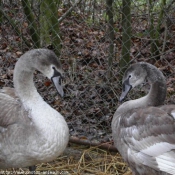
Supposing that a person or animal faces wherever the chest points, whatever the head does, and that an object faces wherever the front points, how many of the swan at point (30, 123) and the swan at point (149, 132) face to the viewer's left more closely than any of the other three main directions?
1

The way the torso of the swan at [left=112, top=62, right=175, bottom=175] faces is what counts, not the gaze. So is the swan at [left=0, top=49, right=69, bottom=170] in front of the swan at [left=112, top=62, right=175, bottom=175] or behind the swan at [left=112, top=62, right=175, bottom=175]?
in front

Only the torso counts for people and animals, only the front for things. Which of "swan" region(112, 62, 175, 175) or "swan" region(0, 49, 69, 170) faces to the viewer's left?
"swan" region(112, 62, 175, 175)

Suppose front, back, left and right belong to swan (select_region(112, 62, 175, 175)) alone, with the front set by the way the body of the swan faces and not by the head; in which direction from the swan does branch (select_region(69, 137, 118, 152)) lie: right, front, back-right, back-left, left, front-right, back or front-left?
front-right

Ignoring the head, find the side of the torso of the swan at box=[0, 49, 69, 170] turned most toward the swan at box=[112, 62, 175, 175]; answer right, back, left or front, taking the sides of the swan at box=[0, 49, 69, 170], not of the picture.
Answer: front

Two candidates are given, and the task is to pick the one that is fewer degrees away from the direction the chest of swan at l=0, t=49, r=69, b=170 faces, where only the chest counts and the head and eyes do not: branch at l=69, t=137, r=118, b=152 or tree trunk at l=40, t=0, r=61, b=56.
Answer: the branch

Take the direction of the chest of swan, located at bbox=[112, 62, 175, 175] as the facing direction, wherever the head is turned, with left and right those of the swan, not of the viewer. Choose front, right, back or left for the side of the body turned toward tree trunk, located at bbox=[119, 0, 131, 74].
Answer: right

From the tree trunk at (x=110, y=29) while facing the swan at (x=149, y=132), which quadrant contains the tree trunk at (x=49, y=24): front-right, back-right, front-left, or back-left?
back-right

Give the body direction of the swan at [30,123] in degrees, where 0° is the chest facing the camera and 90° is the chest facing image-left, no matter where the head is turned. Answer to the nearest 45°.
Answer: approximately 270°

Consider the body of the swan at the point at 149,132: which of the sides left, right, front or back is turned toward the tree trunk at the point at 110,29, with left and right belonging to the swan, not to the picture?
right

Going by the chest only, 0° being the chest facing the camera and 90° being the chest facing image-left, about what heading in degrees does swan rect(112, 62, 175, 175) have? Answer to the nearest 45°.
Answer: approximately 90°
